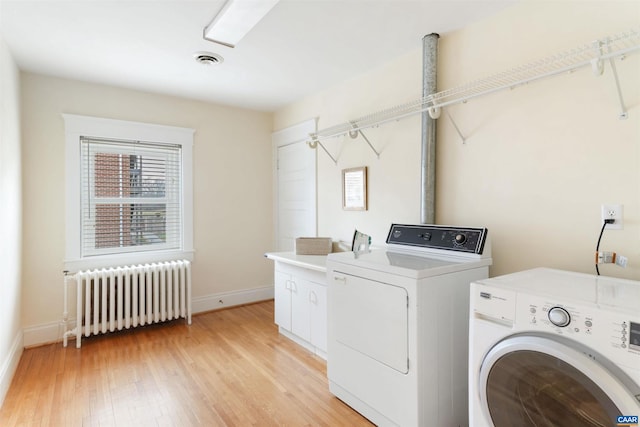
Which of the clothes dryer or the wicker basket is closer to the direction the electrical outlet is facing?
the clothes dryer

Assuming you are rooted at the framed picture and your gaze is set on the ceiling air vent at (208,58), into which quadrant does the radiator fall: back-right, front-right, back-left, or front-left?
front-right

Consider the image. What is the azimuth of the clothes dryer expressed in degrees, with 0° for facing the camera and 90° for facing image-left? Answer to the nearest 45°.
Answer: approximately 45°

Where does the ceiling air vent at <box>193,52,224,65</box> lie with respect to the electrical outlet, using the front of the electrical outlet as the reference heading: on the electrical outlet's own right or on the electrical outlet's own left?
on the electrical outlet's own right

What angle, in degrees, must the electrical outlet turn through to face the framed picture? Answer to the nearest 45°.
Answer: approximately 90° to its right

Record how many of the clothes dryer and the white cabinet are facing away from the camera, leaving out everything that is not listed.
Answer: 0

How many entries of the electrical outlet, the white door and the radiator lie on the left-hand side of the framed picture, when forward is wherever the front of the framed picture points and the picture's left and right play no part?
1

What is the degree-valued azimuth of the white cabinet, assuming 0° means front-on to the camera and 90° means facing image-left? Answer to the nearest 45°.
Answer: approximately 45°

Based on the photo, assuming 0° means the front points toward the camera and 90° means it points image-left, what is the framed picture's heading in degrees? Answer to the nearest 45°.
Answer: approximately 45°

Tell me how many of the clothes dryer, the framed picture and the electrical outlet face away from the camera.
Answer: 0

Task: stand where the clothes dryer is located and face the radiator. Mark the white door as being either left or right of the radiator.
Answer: right

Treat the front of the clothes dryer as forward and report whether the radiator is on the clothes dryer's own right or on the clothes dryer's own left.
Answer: on the clothes dryer's own right
